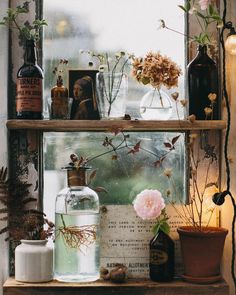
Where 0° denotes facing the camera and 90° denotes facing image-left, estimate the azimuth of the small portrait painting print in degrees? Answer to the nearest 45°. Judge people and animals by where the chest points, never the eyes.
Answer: approximately 0°

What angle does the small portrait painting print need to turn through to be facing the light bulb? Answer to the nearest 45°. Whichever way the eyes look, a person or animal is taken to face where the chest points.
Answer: approximately 90° to its left
